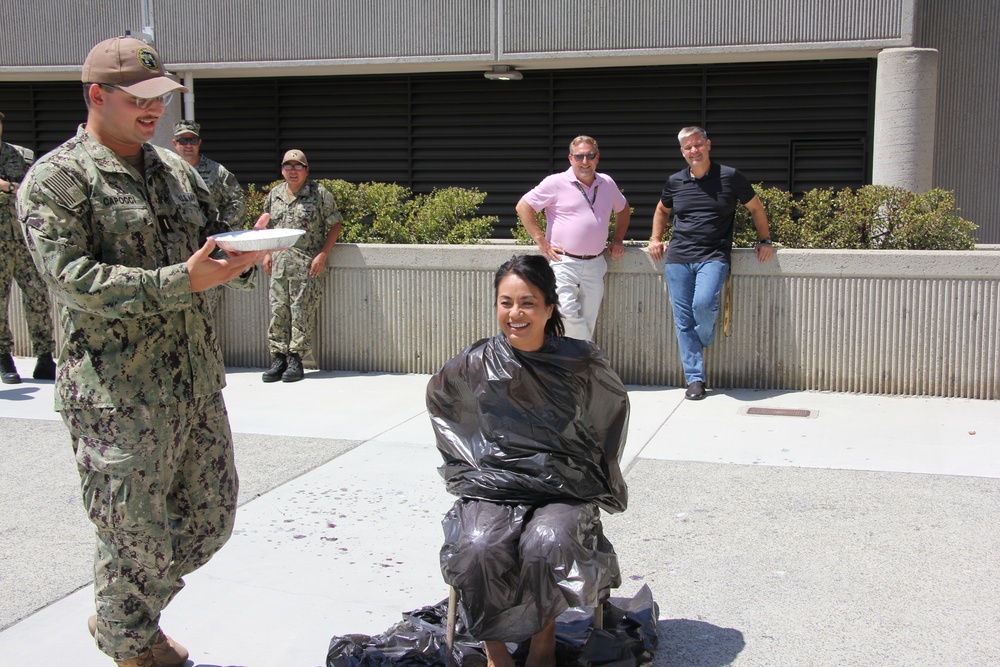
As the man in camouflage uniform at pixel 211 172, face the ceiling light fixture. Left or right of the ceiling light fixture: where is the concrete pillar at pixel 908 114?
right

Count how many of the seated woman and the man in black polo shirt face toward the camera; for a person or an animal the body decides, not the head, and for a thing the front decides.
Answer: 2

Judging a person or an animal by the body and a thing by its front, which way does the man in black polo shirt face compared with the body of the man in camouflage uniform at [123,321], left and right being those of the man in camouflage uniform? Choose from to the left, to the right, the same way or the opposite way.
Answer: to the right

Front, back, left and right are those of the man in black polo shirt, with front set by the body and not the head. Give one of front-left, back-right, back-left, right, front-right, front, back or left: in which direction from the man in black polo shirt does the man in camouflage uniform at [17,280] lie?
right

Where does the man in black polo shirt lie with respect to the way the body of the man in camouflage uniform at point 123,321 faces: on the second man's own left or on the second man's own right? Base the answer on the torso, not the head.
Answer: on the second man's own left

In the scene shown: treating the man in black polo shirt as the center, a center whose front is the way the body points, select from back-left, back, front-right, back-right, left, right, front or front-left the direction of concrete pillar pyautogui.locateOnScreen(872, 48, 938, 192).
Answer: back-left

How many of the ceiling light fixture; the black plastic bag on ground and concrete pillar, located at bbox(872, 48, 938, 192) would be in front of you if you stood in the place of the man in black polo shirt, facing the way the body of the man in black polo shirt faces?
1
